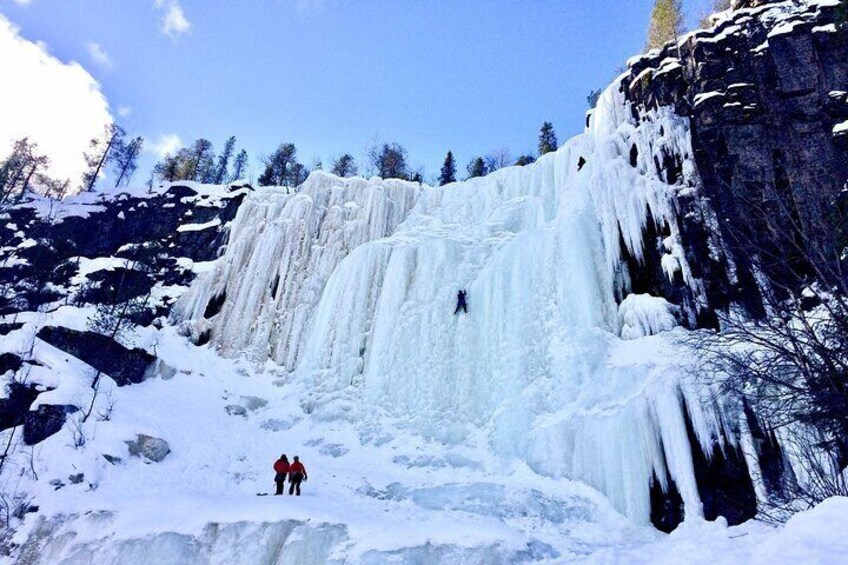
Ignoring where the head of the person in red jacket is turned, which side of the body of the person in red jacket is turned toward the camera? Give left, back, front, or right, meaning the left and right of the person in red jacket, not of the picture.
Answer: back

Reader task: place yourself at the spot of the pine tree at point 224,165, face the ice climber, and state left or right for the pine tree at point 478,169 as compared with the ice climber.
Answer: left

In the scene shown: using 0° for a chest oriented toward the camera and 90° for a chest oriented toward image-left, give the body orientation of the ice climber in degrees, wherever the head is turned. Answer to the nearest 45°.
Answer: approximately 180°

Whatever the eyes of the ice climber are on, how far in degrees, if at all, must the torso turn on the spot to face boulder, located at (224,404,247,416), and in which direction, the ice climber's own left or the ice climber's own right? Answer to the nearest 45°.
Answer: approximately 90° to the ice climber's own left

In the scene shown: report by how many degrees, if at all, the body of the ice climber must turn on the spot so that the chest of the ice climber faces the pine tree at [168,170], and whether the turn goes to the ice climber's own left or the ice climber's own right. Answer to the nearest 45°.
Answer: approximately 45° to the ice climber's own left

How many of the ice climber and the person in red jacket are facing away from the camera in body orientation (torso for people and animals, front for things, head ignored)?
2
